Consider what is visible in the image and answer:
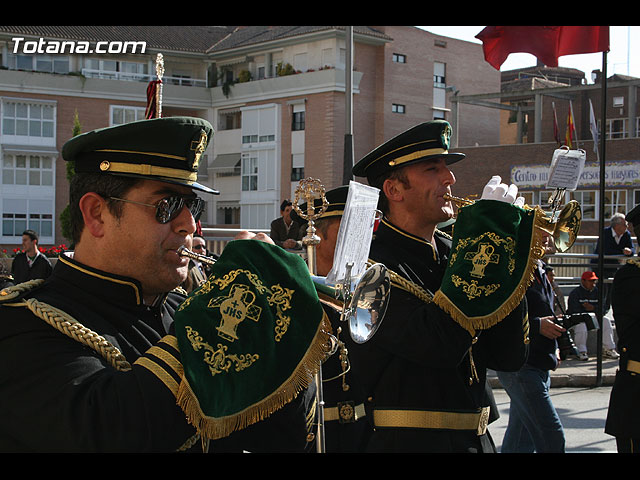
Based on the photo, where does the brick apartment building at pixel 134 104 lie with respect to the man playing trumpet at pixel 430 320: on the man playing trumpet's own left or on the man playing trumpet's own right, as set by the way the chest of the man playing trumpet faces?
on the man playing trumpet's own left

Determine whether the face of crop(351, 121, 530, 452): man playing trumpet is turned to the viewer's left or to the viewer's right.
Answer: to the viewer's right

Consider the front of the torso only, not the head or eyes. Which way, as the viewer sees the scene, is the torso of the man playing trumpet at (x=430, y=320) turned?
to the viewer's right

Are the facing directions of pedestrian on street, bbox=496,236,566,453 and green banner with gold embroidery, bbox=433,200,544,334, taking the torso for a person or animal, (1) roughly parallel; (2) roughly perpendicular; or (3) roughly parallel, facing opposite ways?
roughly perpendicular

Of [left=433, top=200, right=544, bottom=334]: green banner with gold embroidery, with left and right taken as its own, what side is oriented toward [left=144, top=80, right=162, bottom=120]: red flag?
right

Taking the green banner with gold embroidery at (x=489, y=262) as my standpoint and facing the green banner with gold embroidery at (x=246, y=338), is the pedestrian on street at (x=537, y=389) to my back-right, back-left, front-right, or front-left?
back-right

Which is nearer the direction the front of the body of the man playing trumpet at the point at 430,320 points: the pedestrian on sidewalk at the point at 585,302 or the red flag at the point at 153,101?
the pedestrian on sidewalk

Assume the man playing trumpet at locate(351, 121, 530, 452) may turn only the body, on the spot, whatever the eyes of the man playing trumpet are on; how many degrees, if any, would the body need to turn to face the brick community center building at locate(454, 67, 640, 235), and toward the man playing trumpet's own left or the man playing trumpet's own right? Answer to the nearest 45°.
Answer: approximately 90° to the man playing trumpet's own left
